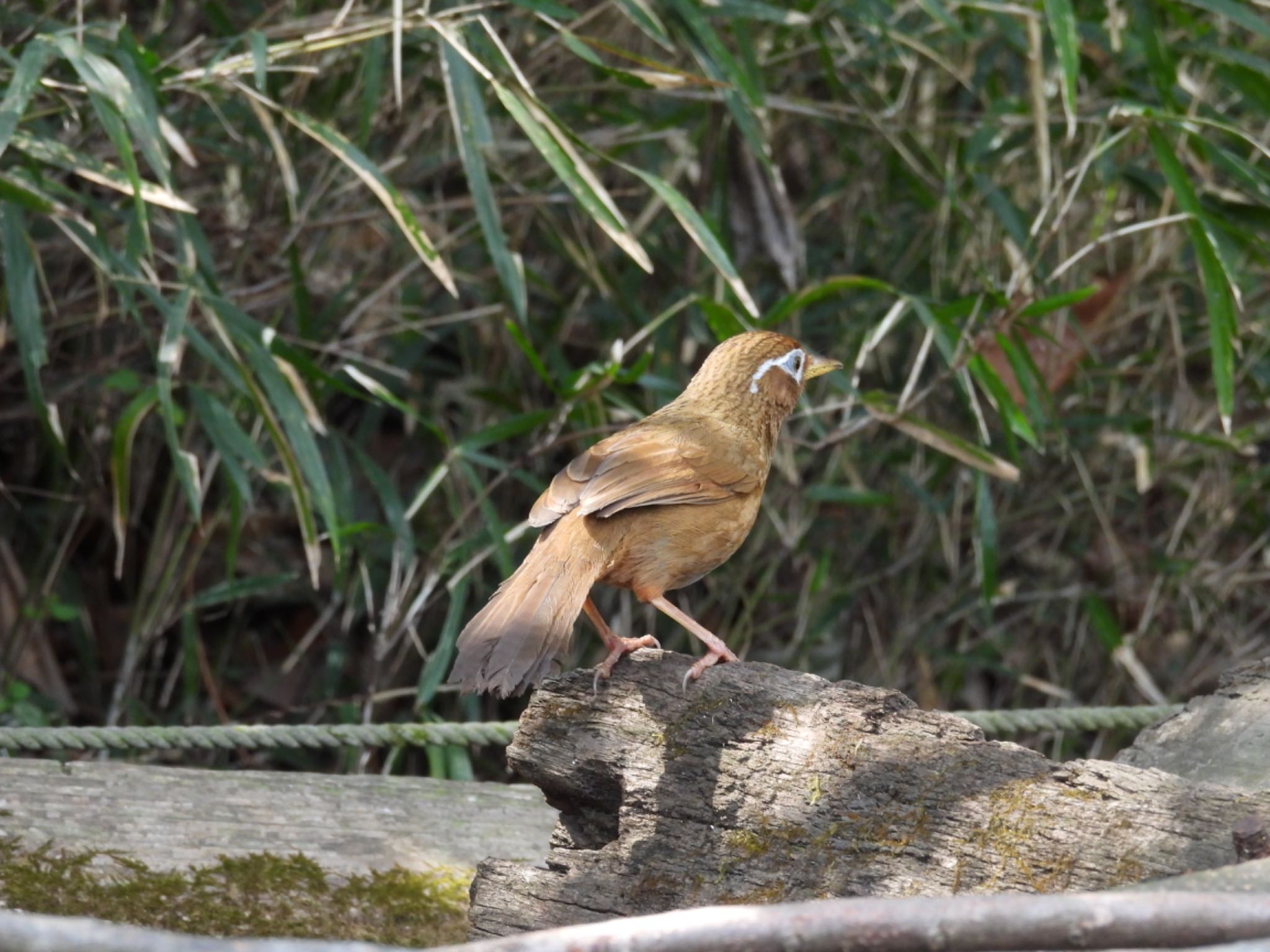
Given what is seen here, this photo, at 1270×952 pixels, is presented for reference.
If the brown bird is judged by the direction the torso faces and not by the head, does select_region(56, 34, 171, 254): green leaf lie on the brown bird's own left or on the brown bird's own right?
on the brown bird's own left

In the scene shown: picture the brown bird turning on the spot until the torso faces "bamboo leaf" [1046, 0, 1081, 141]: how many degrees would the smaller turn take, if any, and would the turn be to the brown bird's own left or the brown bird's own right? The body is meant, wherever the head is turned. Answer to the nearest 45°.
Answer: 0° — it already faces it

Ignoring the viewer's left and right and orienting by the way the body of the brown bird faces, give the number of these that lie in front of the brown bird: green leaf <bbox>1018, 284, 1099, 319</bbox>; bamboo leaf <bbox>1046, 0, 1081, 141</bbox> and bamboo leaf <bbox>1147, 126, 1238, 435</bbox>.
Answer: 3

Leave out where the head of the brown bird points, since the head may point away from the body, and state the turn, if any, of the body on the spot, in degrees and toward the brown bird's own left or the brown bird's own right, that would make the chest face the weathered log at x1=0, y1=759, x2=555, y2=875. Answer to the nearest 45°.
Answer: approximately 135° to the brown bird's own left

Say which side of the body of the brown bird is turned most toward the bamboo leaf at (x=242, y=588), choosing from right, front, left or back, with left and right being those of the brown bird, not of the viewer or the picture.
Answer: left

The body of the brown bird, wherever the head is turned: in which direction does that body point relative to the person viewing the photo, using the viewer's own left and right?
facing away from the viewer and to the right of the viewer

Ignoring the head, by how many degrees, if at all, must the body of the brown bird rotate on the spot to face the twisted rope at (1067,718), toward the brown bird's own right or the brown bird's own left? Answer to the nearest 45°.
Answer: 0° — it already faces it

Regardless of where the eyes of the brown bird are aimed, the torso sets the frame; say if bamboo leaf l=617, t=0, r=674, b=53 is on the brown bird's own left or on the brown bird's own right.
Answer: on the brown bird's own left

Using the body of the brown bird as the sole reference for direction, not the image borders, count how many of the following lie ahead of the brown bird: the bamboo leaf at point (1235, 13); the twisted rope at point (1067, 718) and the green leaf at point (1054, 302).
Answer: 3

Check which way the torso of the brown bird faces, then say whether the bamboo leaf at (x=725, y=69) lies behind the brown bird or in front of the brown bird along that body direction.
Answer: in front

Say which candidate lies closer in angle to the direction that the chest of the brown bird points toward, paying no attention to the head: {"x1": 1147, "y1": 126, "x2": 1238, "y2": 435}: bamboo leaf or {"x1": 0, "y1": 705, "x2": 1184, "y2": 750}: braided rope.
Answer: the bamboo leaf

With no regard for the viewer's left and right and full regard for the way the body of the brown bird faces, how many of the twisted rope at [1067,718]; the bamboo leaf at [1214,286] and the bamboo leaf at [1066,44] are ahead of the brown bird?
3

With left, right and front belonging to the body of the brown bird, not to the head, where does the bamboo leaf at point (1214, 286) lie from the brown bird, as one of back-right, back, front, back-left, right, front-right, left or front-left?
front

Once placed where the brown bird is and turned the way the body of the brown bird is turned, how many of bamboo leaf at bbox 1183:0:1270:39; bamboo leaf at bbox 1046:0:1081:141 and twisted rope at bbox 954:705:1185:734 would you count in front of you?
3

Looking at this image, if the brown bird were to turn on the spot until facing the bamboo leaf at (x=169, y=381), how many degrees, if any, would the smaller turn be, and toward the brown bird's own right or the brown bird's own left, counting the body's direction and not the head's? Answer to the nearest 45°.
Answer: approximately 90° to the brown bird's own left

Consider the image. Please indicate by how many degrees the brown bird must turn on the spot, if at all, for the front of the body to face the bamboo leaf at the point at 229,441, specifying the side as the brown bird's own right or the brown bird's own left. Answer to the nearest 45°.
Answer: approximately 90° to the brown bird's own left
